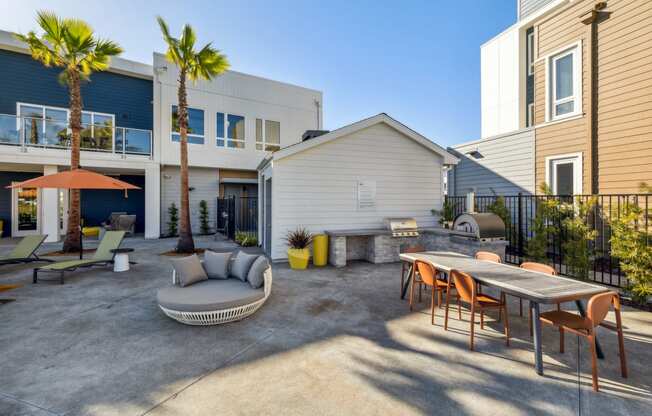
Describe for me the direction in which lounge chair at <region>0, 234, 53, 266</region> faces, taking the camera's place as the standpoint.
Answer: facing the viewer and to the left of the viewer

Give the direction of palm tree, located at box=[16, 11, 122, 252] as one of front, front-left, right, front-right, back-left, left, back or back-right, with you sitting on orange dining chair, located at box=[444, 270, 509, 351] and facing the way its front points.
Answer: back-left

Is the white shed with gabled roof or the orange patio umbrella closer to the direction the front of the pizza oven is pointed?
the orange patio umbrella

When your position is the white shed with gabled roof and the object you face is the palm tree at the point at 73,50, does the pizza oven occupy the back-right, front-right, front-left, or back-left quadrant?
back-left

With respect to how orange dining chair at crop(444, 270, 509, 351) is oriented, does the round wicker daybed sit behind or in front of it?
behind

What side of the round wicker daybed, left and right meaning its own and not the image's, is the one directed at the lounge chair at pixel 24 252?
right

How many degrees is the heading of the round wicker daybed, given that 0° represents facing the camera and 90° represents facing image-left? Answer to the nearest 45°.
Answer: approximately 45°

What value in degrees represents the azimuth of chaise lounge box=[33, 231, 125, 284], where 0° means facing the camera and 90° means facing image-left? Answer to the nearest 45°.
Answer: approximately 45°

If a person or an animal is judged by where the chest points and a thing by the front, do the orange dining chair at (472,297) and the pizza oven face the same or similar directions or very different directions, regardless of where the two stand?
very different directions

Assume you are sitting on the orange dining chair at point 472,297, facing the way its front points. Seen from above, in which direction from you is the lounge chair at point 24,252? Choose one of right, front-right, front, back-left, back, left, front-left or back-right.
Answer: back-left

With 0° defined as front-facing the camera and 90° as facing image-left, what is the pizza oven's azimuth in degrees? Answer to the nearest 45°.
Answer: approximately 45°

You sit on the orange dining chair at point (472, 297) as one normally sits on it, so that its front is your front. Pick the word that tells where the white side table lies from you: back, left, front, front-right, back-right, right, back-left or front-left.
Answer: back-left

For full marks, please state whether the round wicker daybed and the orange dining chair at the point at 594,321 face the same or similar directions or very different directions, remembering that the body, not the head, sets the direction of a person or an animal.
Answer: very different directions
